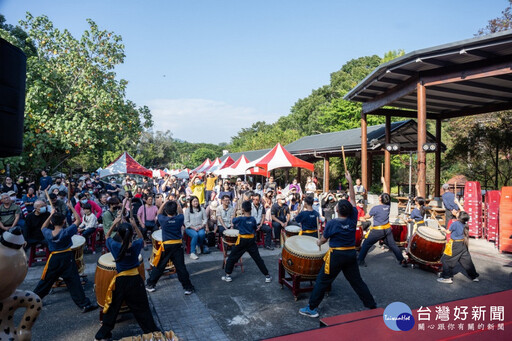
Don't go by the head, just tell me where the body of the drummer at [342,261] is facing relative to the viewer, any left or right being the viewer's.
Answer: facing away from the viewer and to the left of the viewer

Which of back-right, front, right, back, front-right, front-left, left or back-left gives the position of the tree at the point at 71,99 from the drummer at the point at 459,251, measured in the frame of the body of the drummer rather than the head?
front-left

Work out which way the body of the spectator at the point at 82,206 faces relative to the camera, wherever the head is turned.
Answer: toward the camera

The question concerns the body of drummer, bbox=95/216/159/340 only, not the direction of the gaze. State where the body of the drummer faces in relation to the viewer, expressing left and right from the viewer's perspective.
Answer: facing away from the viewer

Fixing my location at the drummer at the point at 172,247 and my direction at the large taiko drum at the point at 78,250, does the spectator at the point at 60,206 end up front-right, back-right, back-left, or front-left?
front-right

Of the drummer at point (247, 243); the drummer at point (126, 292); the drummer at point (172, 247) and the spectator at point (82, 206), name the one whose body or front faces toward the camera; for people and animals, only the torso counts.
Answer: the spectator

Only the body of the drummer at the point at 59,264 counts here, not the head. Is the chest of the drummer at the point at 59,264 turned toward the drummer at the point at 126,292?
no

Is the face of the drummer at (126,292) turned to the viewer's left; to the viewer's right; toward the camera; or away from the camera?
away from the camera

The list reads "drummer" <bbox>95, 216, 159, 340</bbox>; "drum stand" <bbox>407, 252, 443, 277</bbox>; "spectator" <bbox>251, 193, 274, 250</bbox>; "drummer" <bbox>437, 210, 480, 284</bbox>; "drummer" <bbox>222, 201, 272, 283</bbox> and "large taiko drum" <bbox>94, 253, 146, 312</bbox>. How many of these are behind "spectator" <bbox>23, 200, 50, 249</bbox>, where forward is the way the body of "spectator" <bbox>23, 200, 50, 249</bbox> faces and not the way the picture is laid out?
0

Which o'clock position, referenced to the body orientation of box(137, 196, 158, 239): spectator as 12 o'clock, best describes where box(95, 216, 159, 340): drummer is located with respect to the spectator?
The drummer is roughly at 12 o'clock from the spectator.

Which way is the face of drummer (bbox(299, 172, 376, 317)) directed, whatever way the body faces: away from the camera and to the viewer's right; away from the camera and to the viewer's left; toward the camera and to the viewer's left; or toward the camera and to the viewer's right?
away from the camera and to the viewer's left

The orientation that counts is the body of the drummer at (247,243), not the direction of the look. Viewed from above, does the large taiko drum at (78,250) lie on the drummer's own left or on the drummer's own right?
on the drummer's own left

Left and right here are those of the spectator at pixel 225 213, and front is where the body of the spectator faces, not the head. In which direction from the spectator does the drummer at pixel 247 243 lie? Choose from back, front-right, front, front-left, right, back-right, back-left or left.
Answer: front

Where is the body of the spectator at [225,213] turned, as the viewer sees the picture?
toward the camera

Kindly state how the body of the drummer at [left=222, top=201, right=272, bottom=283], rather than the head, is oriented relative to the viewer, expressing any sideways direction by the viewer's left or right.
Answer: facing away from the viewer

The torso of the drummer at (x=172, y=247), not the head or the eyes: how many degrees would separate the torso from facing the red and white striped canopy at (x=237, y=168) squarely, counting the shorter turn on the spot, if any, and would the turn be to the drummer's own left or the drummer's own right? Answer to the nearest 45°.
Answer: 0° — they already face it

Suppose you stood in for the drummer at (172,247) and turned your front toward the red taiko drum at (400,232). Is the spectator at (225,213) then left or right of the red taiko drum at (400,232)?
left

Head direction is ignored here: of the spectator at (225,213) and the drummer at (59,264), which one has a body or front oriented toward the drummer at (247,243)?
the spectator

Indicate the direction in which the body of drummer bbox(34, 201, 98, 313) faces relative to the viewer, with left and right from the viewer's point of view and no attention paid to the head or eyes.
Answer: facing away from the viewer

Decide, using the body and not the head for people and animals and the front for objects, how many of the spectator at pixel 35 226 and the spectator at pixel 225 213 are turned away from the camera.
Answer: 0

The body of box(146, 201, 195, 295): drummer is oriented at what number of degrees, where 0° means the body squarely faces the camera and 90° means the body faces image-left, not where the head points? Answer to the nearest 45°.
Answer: approximately 180°
